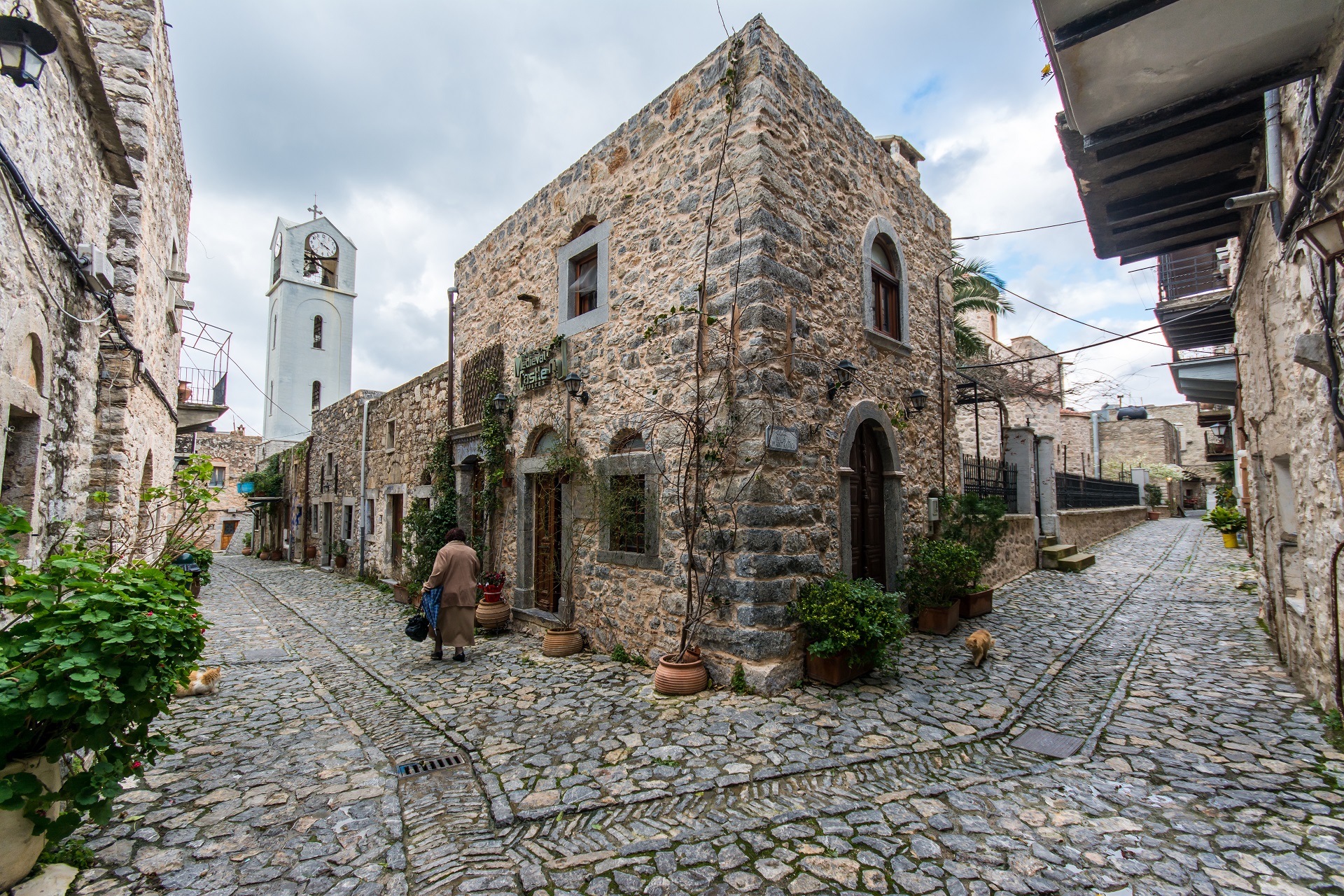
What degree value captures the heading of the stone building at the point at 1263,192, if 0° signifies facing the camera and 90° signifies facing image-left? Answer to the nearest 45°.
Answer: approximately 90°

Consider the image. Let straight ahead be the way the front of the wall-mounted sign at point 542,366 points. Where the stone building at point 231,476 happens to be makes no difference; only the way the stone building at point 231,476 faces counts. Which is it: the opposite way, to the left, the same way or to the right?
to the left

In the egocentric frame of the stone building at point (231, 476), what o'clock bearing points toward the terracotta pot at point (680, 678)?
The terracotta pot is roughly at 12 o'clock from the stone building.

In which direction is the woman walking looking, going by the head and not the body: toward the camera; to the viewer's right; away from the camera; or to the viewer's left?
away from the camera

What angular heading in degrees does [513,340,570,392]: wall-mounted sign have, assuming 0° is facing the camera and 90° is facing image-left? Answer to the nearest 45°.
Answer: approximately 45°

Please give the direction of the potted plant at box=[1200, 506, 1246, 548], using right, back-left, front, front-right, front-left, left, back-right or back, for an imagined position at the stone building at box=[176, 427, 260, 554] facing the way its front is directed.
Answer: front-left

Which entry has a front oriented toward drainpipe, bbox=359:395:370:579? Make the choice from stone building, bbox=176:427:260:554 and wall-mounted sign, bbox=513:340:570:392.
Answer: the stone building

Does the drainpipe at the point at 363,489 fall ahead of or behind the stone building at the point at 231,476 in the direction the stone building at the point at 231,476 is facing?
ahead

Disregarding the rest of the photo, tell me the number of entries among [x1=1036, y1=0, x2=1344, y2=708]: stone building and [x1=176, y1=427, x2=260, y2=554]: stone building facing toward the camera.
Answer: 1

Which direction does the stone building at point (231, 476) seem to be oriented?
toward the camera

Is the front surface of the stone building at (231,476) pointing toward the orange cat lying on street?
yes
